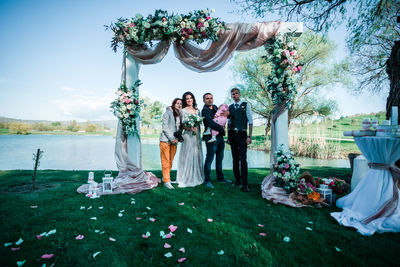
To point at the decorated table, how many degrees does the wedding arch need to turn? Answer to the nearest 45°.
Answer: approximately 45° to its left

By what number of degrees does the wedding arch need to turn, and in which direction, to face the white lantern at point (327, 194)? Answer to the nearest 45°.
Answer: approximately 90° to its left

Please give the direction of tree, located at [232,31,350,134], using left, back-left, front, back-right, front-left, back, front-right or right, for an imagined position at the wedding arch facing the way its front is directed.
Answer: back-left

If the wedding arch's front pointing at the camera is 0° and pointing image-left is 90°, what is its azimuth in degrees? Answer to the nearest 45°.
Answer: approximately 0°

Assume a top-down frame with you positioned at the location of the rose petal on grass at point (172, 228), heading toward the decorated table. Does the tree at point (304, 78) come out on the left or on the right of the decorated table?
left
